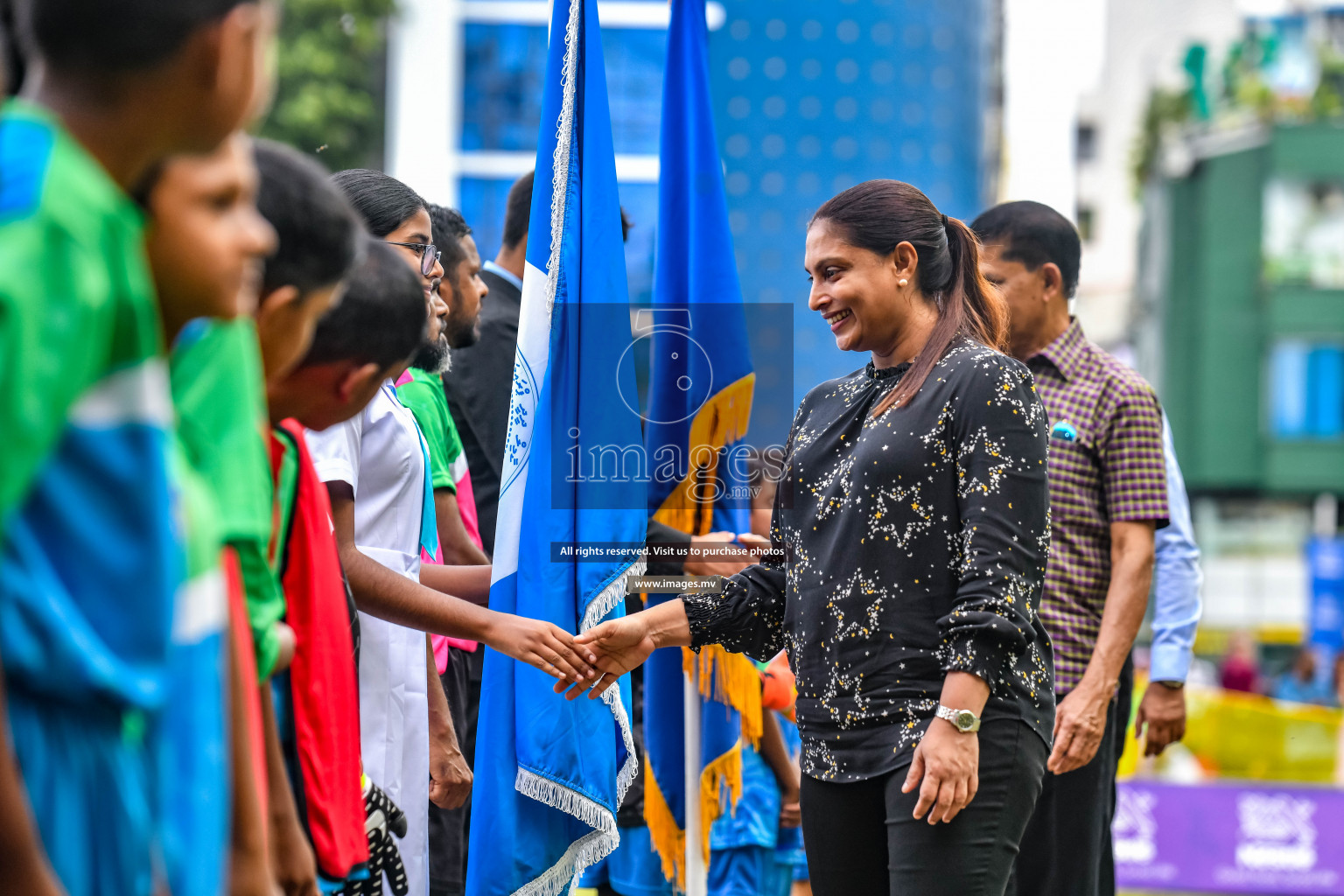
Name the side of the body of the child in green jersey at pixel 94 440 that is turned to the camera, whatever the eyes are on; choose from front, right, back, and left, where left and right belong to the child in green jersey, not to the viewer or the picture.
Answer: right

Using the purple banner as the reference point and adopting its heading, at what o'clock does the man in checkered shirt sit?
The man in checkered shirt is roughly at 12 o'clock from the purple banner.

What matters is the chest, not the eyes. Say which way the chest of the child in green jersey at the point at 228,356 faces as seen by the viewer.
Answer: to the viewer's right

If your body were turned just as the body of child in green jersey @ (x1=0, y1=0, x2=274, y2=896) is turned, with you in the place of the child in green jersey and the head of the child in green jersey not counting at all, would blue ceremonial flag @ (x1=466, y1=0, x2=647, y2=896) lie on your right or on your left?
on your left

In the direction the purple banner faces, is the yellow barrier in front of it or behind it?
behind

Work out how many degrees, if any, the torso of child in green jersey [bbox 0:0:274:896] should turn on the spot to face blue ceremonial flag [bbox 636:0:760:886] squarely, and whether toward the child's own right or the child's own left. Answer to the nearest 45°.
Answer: approximately 45° to the child's own left

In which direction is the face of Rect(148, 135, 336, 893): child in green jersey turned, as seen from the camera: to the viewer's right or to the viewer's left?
to the viewer's right

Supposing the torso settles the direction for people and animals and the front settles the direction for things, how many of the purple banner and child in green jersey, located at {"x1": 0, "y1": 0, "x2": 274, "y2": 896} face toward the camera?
1
